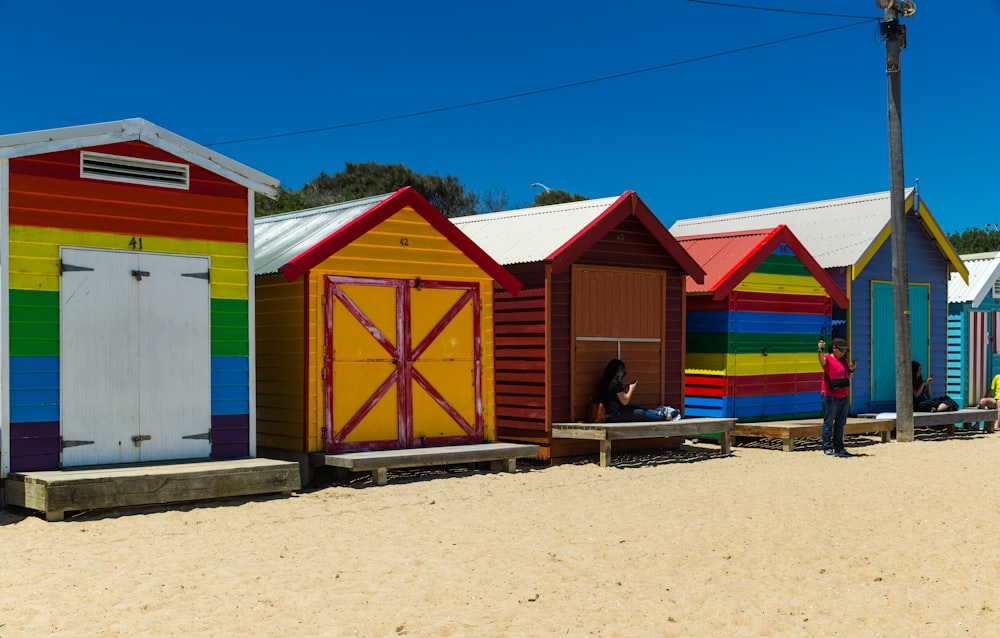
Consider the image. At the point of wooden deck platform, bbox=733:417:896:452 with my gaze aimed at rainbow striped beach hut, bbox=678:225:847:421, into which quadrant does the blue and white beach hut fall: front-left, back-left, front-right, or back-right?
front-right

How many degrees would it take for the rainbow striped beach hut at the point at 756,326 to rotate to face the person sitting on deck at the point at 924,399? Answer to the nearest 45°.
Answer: approximately 90° to its left

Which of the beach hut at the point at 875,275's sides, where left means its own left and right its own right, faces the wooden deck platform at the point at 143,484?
right

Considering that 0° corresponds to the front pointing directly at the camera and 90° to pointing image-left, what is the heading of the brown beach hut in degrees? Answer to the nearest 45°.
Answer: approximately 315°

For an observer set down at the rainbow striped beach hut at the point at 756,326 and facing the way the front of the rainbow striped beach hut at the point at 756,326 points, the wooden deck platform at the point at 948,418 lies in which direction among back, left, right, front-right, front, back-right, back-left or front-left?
left

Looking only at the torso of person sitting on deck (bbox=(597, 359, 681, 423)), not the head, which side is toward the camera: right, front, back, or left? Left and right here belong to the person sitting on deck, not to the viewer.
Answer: right

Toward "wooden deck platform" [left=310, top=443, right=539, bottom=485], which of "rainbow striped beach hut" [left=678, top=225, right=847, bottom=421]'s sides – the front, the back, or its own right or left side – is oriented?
right

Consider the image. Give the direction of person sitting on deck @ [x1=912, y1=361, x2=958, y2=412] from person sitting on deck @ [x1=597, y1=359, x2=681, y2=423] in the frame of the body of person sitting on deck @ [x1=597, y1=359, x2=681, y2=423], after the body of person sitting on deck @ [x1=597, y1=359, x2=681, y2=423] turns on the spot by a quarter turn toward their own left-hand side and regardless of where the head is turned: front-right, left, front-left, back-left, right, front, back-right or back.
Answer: front-right

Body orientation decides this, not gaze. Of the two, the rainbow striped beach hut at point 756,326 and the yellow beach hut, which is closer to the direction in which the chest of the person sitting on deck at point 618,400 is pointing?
the rainbow striped beach hut

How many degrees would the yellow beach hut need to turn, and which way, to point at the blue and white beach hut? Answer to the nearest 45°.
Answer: approximately 90° to its left

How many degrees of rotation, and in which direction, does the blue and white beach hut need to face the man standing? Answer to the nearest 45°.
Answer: approximately 45° to its right

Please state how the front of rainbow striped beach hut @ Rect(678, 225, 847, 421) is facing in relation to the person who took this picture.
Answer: facing the viewer and to the right of the viewer
